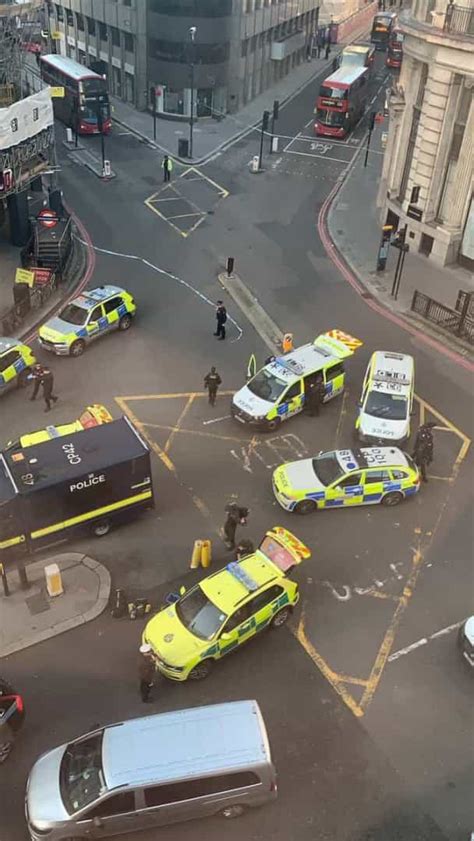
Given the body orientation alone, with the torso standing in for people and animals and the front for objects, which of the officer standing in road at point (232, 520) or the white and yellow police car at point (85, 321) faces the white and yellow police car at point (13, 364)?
the white and yellow police car at point (85, 321)

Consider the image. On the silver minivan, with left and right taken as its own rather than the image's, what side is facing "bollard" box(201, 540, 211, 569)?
right

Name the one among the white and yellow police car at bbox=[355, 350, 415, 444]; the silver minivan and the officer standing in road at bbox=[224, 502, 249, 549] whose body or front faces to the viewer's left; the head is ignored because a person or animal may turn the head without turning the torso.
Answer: the silver minivan

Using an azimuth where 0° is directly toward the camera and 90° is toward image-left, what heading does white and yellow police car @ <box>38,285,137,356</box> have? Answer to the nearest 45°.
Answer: approximately 45°

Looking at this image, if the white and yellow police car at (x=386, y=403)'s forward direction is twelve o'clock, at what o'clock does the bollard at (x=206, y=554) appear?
The bollard is roughly at 1 o'clock from the white and yellow police car.

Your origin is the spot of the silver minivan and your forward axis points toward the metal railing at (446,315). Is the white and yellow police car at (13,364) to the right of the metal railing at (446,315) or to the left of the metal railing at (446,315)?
left

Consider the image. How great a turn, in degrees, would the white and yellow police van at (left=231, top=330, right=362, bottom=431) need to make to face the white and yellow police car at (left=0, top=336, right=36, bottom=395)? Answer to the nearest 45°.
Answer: approximately 45° to its right

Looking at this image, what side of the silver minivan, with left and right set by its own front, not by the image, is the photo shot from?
left

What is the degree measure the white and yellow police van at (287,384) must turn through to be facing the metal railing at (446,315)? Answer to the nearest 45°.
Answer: approximately 180°

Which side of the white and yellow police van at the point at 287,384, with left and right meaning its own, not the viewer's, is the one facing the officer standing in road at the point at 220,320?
right
